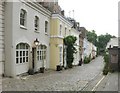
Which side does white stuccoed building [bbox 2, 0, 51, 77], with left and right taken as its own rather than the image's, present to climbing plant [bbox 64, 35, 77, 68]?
left

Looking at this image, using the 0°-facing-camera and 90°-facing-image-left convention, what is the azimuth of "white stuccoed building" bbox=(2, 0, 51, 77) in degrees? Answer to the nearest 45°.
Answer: approximately 315°
